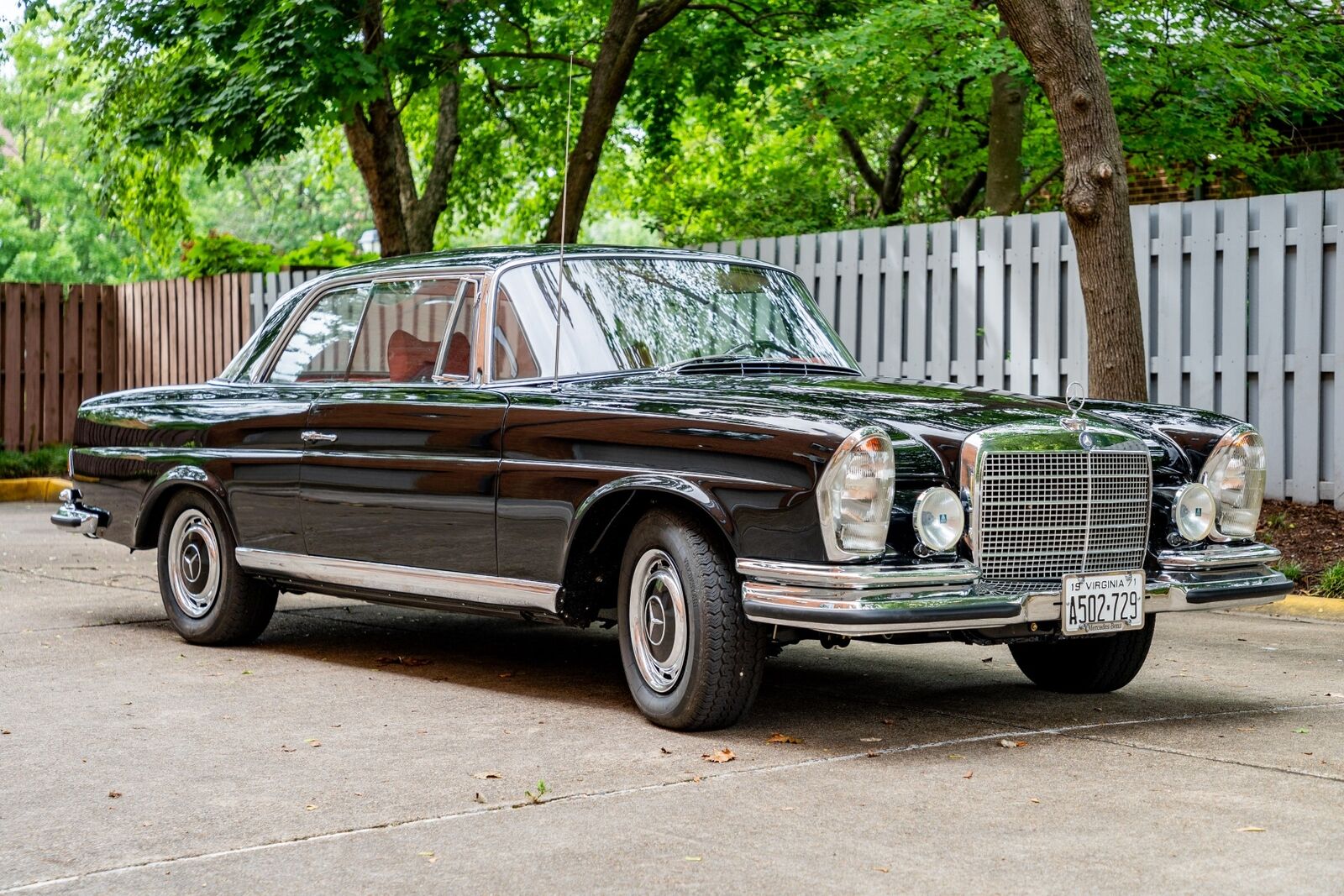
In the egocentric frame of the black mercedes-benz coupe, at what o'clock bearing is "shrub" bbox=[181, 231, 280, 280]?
The shrub is roughly at 7 o'clock from the black mercedes-benz coupe.

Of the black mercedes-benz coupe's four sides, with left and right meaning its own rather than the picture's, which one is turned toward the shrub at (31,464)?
back

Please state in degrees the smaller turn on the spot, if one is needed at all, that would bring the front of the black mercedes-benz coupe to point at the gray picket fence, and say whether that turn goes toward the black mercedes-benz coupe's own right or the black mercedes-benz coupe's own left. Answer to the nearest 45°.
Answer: approximately 90° to the black mercedes-benz coupe's own left

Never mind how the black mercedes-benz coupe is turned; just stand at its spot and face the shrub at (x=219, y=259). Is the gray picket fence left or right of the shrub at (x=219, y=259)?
right

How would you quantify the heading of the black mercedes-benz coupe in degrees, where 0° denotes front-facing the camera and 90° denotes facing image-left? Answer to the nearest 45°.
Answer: approximately 315°

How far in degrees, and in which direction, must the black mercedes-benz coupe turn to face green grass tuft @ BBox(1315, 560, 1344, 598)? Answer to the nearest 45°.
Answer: approximately 90° to its left

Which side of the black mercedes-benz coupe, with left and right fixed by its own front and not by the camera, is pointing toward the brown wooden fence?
back
